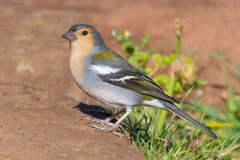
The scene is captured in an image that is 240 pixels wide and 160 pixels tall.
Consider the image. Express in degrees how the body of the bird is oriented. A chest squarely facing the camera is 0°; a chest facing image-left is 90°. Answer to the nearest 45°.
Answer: approximately 90°
